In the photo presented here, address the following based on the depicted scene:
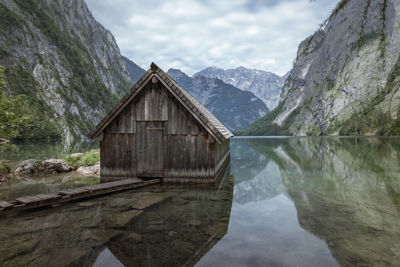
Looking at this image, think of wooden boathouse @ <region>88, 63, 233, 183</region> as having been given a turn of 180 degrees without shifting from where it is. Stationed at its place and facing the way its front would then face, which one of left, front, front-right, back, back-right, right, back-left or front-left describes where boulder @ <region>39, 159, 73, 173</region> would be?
front-left

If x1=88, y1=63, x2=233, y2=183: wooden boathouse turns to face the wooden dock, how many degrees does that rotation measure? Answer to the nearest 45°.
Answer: approximately 45° to its right

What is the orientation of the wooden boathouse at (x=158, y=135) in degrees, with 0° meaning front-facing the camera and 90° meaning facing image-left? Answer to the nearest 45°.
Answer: approximately 0°
